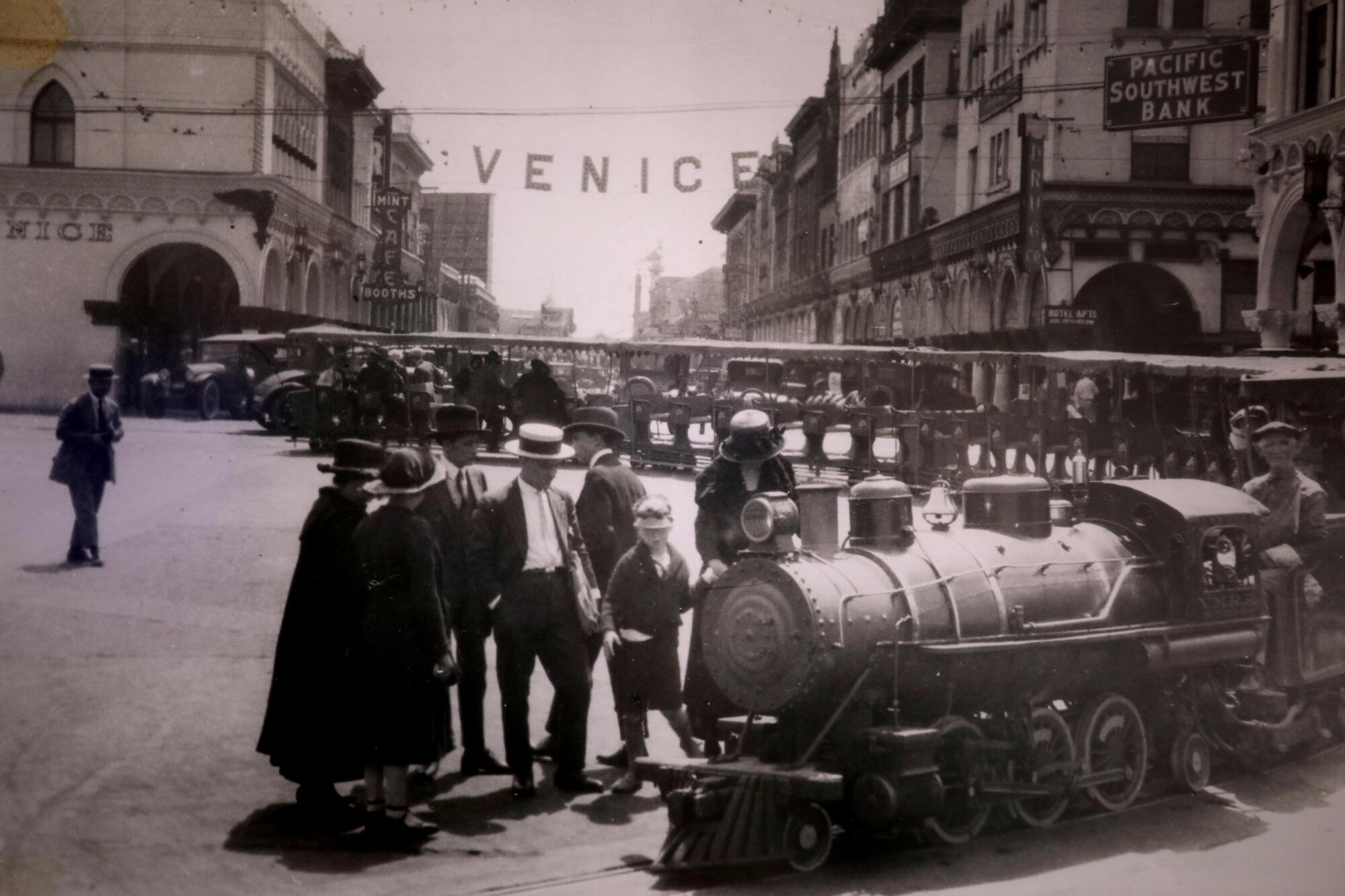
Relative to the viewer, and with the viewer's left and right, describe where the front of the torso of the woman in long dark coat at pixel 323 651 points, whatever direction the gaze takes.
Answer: facing to the right of the viewer

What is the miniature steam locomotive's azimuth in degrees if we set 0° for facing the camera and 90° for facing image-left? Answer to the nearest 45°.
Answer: approximately 45°

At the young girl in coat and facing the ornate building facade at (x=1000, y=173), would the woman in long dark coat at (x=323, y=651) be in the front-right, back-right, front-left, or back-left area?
back-left

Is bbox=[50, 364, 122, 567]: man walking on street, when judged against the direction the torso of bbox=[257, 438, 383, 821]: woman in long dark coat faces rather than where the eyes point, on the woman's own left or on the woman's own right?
on the woman's own left

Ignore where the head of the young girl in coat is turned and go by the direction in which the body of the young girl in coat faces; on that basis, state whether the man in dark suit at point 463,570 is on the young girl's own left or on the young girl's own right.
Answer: on the young girl's own right

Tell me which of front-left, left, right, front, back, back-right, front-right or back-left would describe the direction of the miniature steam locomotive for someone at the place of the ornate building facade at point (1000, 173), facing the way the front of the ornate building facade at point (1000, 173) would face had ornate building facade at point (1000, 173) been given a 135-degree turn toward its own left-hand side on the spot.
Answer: right

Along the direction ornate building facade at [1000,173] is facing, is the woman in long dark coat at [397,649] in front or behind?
in front

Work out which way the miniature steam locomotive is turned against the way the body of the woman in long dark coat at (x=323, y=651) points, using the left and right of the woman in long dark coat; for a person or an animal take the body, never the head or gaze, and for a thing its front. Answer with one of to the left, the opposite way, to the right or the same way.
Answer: the opposite way

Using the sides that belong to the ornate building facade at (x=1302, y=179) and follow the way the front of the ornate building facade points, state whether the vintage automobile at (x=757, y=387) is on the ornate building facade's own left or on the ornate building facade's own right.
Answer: on the ornate building facade's own right

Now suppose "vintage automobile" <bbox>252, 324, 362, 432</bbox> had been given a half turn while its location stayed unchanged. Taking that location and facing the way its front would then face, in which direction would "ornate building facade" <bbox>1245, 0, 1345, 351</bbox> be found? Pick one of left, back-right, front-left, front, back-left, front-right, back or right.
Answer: front-right

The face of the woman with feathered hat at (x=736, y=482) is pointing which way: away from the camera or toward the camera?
toward the camera

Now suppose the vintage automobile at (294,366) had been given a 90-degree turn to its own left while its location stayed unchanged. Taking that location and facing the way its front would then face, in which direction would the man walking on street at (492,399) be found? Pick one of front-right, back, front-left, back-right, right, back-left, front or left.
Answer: left

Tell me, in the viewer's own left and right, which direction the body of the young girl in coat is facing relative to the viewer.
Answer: facing the viewer

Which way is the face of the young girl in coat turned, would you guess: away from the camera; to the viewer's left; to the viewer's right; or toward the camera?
toward the camera

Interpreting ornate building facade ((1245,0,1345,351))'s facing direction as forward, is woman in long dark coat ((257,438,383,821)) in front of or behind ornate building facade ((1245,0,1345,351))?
in front

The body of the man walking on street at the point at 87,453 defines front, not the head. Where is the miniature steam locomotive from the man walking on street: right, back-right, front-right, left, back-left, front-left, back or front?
front

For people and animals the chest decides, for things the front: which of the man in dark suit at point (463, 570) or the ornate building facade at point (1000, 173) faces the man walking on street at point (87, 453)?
the ornate building facade
